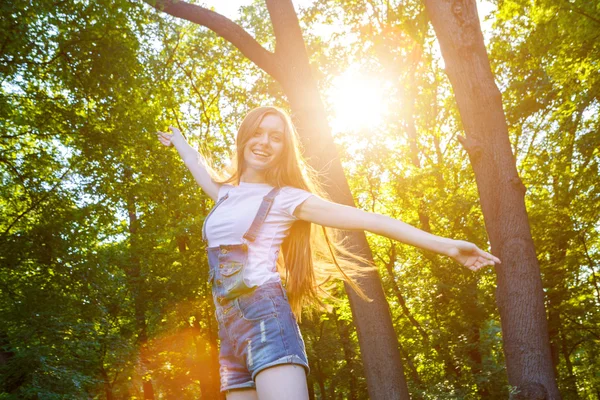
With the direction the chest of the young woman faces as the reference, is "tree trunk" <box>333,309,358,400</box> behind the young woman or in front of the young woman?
behind

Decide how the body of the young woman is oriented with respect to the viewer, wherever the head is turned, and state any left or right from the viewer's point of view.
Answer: facing the viewer and to the left of the viewer

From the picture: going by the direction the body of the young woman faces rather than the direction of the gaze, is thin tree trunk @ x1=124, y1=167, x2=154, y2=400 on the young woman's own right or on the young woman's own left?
on the young woman's own right
